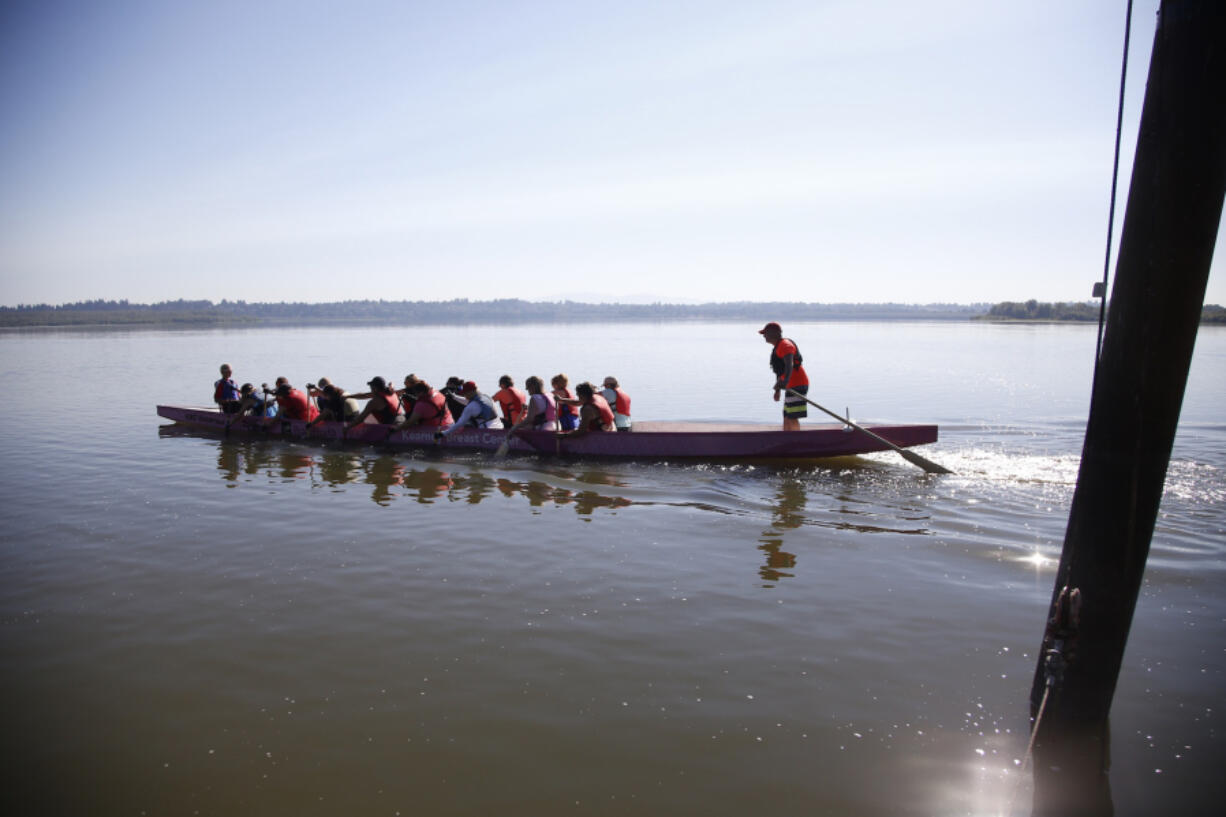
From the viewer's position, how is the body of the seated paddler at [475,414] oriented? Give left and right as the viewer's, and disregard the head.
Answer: facing to the left of the viewer

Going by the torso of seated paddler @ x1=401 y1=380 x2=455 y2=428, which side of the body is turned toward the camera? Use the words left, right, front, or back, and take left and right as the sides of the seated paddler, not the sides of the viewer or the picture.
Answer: left

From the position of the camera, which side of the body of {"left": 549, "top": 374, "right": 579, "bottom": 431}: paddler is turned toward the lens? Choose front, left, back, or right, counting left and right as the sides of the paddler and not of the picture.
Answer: left

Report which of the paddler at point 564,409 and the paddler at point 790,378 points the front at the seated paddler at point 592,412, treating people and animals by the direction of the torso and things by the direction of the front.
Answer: the paddler at point 790,378

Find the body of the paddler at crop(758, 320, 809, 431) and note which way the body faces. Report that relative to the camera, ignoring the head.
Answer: to the viewer's left

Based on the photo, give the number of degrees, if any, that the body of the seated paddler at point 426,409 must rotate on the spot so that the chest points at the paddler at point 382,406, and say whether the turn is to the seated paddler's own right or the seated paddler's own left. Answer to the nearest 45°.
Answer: approximately 45° to the seated paddler's own right

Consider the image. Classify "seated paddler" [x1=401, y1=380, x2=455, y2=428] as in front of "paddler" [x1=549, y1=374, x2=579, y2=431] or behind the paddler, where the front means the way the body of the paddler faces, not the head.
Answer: in front

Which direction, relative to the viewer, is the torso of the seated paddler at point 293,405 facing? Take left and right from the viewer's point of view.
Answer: facing to the left of the viewer

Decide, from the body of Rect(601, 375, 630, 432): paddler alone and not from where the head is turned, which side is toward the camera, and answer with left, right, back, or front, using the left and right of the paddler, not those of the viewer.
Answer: left

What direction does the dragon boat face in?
to the viewer's left

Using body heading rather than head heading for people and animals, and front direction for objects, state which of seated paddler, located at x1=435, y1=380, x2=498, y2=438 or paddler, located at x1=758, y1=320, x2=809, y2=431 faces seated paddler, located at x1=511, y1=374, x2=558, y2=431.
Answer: the paddler

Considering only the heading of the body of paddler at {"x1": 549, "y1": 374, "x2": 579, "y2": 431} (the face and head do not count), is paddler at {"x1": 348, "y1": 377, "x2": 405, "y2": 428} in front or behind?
in front
